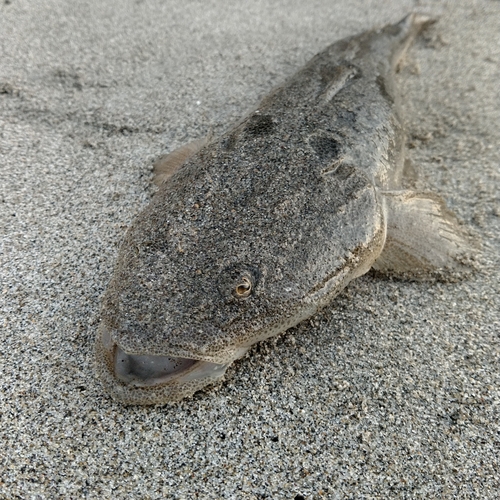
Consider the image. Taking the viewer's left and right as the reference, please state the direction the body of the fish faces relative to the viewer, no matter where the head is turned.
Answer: facing the viewer and to the left of the viewer
